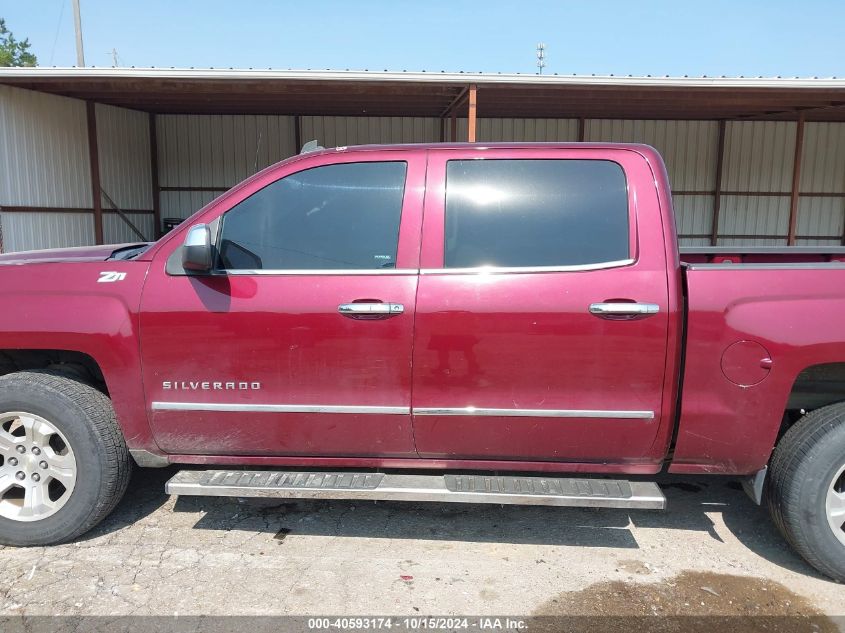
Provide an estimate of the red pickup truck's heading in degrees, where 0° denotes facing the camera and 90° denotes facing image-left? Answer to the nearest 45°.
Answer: approximately 90°

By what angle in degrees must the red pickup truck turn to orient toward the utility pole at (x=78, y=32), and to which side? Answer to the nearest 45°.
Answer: approximately 45° to its right
